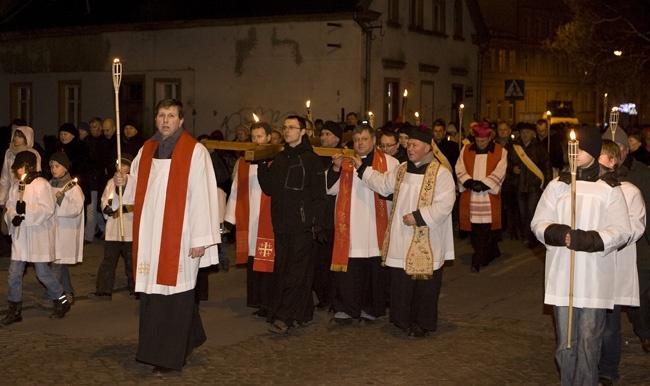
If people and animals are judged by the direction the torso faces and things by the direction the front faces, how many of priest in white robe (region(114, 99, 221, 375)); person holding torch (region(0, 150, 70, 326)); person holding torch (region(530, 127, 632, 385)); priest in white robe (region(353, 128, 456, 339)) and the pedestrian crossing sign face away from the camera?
0

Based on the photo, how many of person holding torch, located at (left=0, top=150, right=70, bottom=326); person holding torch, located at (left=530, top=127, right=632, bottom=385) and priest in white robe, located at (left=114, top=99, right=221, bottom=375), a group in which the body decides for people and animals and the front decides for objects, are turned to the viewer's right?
0

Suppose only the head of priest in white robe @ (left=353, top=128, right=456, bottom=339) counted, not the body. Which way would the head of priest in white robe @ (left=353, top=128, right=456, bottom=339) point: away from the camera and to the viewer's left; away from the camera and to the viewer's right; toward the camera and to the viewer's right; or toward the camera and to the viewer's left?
toward the camera and to the viewer's left

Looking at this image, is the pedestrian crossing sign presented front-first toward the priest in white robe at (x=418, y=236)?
yes

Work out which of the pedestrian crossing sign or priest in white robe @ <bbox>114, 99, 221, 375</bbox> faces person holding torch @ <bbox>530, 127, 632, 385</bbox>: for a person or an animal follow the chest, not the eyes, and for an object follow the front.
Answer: the pedestrian crossing sign

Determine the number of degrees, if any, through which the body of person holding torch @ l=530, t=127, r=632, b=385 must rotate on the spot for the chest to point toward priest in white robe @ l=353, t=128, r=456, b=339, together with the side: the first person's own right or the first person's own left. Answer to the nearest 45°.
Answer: approximately 90° to the first person's own right

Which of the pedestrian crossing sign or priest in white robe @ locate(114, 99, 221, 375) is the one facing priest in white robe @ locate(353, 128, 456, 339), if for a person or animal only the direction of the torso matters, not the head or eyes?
the pedestrian crossing sign

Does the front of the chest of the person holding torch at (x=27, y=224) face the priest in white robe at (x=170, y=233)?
no

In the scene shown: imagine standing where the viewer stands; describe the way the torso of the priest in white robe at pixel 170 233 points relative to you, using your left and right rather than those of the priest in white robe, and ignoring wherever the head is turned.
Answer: facing the viewer and to the left of the viewer

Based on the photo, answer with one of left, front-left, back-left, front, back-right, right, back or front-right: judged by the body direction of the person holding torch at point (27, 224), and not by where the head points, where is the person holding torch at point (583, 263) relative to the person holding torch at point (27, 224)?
left

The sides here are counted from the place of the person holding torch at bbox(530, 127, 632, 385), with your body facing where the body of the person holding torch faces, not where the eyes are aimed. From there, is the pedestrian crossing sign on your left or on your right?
on your right

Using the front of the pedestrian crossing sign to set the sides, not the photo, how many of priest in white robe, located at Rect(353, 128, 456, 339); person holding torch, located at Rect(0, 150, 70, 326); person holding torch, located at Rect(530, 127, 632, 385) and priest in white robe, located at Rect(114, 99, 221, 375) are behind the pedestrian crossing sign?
0

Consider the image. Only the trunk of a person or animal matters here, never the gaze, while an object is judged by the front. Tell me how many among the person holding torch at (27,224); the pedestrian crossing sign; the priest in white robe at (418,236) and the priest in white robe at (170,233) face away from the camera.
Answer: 0

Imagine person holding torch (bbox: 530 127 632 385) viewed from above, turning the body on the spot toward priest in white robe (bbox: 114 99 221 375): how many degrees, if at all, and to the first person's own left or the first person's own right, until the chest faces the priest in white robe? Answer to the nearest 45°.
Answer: approximately 45° to the first person's own right

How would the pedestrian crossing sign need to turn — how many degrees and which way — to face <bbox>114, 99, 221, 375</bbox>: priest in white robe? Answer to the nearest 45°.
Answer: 0° — it already faces them

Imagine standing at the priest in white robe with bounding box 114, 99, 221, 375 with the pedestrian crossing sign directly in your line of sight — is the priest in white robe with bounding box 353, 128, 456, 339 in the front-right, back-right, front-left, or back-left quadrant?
front-right

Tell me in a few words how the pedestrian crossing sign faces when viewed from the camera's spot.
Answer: facing the viewer

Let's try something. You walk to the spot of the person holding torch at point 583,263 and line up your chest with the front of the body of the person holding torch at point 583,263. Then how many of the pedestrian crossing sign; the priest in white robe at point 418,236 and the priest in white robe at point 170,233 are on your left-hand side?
0
